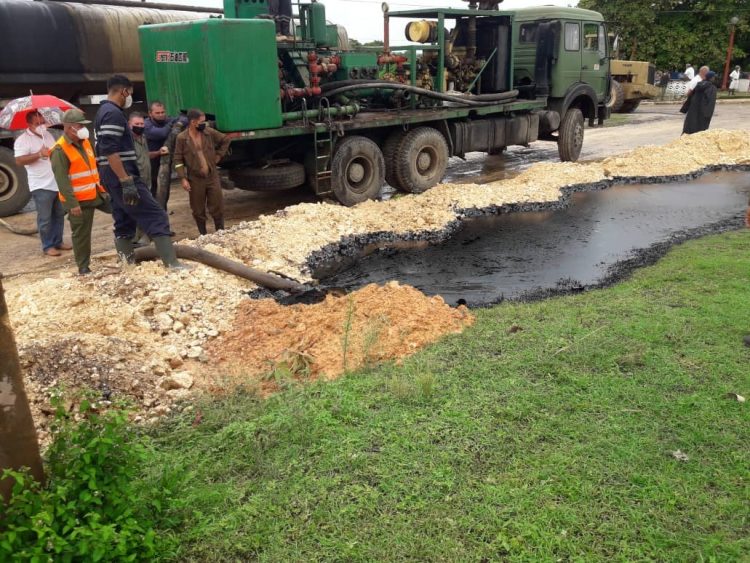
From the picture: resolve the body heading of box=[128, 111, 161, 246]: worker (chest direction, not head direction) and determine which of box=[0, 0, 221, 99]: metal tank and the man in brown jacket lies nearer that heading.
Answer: the man in brown jacket

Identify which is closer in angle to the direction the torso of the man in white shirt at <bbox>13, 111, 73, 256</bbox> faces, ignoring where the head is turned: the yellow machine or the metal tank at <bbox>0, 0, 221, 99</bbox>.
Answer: the yellow machine

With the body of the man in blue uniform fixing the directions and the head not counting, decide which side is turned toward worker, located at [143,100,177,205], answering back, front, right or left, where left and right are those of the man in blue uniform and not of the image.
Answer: left

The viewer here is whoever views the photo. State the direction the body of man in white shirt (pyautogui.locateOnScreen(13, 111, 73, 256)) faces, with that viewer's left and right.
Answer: facing the viewer and to the right of the viewer

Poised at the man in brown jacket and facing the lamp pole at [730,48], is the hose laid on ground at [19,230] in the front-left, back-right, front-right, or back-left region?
back-left

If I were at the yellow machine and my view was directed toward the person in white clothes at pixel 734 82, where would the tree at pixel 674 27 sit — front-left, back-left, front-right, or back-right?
front-left

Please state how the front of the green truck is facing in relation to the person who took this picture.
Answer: facing away from the viewer and to the right of the viewer

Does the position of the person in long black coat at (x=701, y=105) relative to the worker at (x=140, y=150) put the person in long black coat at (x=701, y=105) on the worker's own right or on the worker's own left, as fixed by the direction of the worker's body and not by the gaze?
on the worker's own left

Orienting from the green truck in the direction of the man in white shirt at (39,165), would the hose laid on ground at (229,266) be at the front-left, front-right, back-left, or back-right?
front-left

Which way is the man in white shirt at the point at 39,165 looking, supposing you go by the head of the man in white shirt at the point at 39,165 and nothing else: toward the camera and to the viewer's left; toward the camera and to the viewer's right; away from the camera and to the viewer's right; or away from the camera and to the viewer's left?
toward the camera and to the viewer's right

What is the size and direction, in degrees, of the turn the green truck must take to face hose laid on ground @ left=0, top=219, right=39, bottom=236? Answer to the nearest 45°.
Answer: approximately 180°

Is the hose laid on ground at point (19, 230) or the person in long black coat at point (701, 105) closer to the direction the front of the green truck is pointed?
the person in long black coat

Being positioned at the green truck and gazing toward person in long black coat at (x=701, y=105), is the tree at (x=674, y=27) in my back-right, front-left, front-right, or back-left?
front-left

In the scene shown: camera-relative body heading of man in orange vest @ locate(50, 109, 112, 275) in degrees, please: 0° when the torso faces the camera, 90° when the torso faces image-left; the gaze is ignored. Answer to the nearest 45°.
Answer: approximately 315°

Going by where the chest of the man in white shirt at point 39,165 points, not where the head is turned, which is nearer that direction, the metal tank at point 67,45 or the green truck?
the green truck
